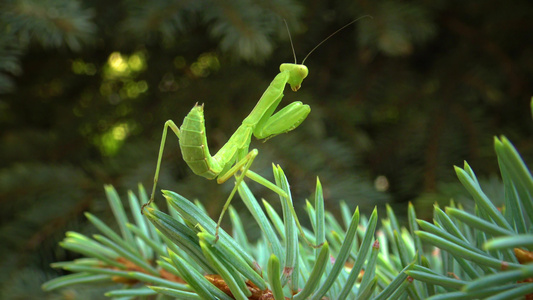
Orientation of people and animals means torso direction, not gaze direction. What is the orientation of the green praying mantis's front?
to the viewer's right
